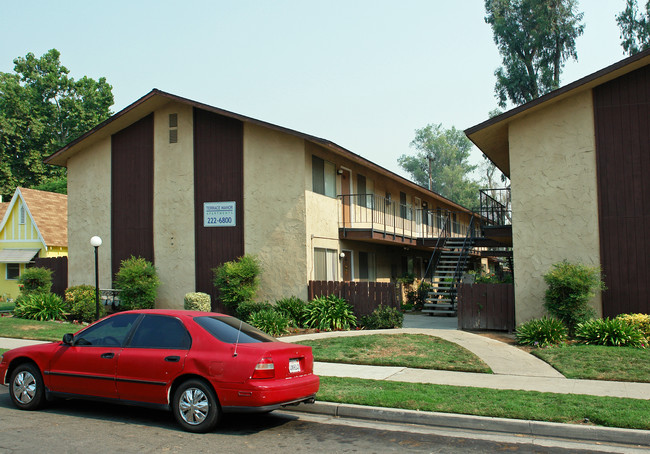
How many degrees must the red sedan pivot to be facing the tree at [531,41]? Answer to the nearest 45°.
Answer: approximately 90° to its right

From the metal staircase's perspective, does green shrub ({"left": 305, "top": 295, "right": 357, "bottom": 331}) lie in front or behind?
in front

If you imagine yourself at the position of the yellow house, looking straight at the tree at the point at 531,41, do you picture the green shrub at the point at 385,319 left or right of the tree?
right

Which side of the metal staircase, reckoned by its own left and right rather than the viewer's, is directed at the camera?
front

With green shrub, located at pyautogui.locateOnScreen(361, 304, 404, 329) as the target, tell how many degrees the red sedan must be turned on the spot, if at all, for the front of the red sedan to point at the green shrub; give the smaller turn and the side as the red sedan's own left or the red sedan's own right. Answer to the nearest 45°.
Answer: approximately 90° to the red sedan's own right

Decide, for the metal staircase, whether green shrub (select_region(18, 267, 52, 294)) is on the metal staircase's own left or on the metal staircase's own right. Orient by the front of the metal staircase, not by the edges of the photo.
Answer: on the metal staircase's own right

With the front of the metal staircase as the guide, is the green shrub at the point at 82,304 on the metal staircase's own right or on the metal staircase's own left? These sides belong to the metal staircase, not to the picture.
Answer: on the metal staircase's own right

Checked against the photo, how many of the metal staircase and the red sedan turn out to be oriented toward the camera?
1

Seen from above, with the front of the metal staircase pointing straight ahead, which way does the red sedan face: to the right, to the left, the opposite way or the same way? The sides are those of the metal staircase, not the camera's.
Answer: to the right

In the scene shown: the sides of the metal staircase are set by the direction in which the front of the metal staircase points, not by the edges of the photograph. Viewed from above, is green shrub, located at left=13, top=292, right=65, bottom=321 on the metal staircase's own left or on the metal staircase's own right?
on the metal staircase's own right

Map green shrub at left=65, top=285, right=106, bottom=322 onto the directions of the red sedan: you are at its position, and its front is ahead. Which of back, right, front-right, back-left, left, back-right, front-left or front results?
front-right

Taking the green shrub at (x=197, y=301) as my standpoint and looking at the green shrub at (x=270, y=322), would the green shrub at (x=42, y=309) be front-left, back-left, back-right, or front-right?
back-right
